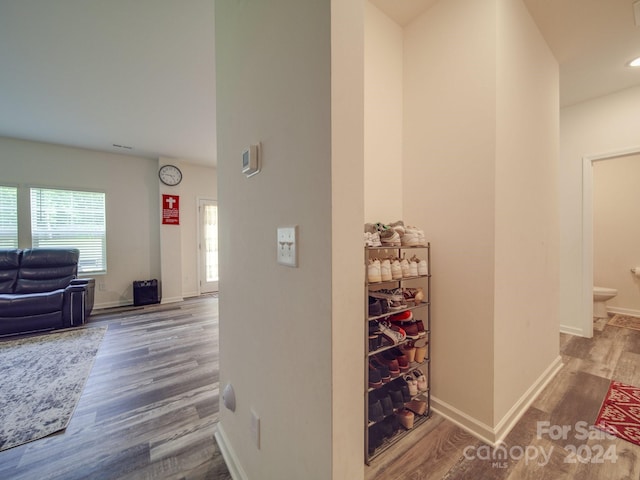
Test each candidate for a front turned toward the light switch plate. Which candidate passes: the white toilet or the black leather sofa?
the black leather sofa

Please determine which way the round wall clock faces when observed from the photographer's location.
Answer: facing the viewer

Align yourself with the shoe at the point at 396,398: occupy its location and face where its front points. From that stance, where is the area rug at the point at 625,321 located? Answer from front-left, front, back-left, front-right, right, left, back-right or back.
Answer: back-left

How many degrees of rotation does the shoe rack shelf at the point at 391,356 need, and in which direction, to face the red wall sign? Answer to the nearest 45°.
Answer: approximately 180°

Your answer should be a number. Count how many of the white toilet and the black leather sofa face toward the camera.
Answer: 1

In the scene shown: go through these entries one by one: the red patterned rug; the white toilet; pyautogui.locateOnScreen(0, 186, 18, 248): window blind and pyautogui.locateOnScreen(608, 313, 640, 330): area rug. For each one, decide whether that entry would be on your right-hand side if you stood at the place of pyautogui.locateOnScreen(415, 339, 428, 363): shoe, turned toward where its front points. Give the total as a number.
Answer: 1

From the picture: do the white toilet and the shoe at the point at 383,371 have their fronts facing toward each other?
no

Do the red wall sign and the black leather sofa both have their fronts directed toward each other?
no

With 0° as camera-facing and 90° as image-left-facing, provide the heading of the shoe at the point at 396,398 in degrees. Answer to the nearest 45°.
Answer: approximately 0°

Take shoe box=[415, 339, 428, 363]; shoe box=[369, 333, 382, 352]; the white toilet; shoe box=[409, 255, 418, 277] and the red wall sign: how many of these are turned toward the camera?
4

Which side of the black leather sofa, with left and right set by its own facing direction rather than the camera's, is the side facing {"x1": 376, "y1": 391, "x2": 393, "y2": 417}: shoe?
front

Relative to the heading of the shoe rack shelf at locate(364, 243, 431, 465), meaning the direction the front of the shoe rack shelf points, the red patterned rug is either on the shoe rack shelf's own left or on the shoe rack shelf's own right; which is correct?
on the shoe rack shelf's own left
